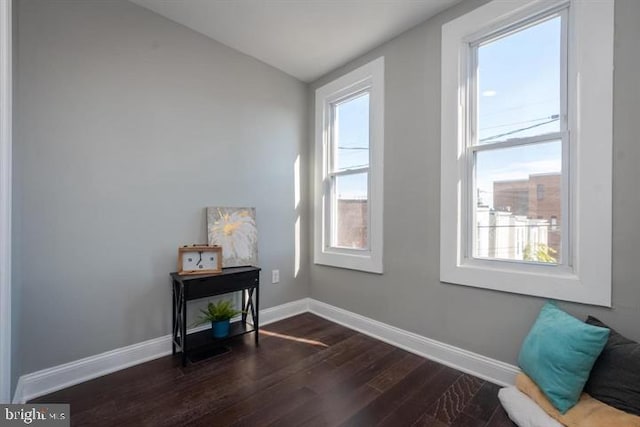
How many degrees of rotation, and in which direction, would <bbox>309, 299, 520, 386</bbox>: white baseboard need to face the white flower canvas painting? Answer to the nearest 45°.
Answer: approximately 45° to its right

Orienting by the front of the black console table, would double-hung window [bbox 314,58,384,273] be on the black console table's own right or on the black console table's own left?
on the black console table's own left

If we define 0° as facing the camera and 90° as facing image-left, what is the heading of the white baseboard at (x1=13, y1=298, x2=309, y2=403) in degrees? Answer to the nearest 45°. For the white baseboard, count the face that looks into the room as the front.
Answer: approximately 315°

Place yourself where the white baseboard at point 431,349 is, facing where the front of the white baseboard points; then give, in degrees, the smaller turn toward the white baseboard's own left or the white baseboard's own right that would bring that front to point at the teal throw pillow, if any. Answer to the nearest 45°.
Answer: approximately 90° to the white baseboard's own left

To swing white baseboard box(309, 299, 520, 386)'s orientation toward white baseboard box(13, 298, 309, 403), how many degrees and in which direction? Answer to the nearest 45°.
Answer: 0° — it already faces it

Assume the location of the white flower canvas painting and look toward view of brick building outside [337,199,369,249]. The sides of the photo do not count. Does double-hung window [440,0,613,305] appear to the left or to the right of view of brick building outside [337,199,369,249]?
right

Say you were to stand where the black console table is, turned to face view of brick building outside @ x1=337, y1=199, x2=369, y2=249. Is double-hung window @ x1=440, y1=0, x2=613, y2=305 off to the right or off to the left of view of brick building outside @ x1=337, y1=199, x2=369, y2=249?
right

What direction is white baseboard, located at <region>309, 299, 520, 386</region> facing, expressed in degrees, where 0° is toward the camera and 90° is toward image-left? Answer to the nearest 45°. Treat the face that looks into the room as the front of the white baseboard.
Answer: approximately 45°
